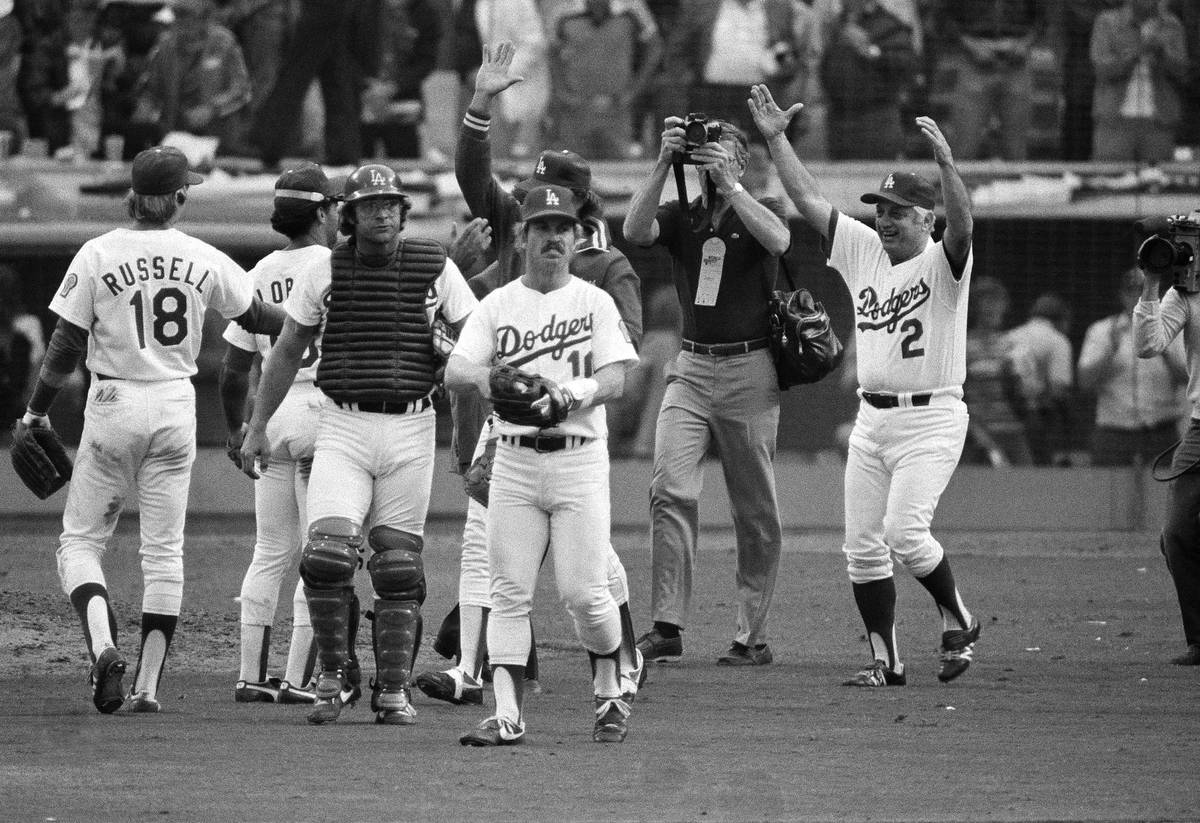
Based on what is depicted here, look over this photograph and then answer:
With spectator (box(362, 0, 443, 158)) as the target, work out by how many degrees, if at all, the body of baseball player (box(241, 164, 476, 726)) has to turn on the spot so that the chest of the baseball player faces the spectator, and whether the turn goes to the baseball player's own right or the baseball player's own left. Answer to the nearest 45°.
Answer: approximately 180°

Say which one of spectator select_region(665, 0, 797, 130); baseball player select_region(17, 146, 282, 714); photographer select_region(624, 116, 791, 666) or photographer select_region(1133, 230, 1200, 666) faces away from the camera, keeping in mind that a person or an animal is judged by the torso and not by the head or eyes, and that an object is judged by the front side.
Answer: the baseball player

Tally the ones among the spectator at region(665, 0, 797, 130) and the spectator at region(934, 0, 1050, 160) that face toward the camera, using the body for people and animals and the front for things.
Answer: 2

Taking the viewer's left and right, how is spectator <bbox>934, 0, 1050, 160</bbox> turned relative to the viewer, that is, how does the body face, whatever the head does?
facing the viewer

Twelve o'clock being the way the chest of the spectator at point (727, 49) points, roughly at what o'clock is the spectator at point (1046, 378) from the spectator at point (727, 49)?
the spectator at point (1046, 378) is roughly at 9 o'clock from the spectator at point (727, 49).

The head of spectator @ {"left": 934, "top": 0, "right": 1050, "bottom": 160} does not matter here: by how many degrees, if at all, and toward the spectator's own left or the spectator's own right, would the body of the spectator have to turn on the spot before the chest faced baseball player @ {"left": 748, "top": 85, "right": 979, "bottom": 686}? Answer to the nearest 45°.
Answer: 0° — they already face them

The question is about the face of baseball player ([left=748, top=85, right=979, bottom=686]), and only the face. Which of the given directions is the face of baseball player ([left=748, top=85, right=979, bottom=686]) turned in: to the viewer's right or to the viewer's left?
to the viewer's left

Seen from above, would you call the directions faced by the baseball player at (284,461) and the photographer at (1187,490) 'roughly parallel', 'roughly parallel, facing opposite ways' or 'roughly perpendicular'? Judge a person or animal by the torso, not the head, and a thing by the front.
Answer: roughly perpendicular

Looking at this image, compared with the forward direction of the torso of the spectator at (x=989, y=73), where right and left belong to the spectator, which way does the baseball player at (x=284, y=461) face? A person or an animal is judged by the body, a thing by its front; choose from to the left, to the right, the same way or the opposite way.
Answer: the opposite way

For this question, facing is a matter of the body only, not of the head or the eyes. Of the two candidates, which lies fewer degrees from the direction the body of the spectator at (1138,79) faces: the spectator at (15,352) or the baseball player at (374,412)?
the baseball player

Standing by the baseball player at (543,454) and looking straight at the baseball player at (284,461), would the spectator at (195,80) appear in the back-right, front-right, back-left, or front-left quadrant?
front-right

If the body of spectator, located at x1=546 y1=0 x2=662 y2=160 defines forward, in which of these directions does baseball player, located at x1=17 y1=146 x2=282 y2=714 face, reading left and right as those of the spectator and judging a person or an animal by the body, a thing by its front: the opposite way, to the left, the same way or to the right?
the opposite way

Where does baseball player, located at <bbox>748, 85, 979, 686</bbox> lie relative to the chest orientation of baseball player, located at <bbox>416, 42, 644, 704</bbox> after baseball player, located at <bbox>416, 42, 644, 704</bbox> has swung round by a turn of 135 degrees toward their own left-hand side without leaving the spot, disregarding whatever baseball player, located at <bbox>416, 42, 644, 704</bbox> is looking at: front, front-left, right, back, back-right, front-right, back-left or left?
front

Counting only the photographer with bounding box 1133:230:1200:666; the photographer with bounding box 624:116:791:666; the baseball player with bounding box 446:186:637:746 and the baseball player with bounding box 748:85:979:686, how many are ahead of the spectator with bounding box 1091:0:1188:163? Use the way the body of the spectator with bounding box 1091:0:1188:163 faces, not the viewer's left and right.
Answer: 4

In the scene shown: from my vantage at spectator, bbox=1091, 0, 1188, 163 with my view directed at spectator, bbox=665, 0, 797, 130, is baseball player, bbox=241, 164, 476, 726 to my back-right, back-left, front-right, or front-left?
front-left

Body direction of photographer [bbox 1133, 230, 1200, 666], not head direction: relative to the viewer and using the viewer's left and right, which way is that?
facing to the left of the viewer

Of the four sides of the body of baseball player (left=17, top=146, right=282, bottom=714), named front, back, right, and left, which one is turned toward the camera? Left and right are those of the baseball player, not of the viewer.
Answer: back

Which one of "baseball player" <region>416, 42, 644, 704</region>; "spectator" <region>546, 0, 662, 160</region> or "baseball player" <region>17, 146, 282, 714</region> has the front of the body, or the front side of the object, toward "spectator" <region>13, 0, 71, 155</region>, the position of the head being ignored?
"baseball player" <region>17, 146, 282, 714</region>

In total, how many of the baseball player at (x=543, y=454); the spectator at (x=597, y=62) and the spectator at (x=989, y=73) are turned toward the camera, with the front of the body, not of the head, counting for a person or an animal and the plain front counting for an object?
3

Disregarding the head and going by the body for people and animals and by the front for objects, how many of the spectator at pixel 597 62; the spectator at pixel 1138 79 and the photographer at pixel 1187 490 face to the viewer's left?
1

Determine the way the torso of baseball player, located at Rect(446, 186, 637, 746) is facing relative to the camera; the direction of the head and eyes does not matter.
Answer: toward the camera
